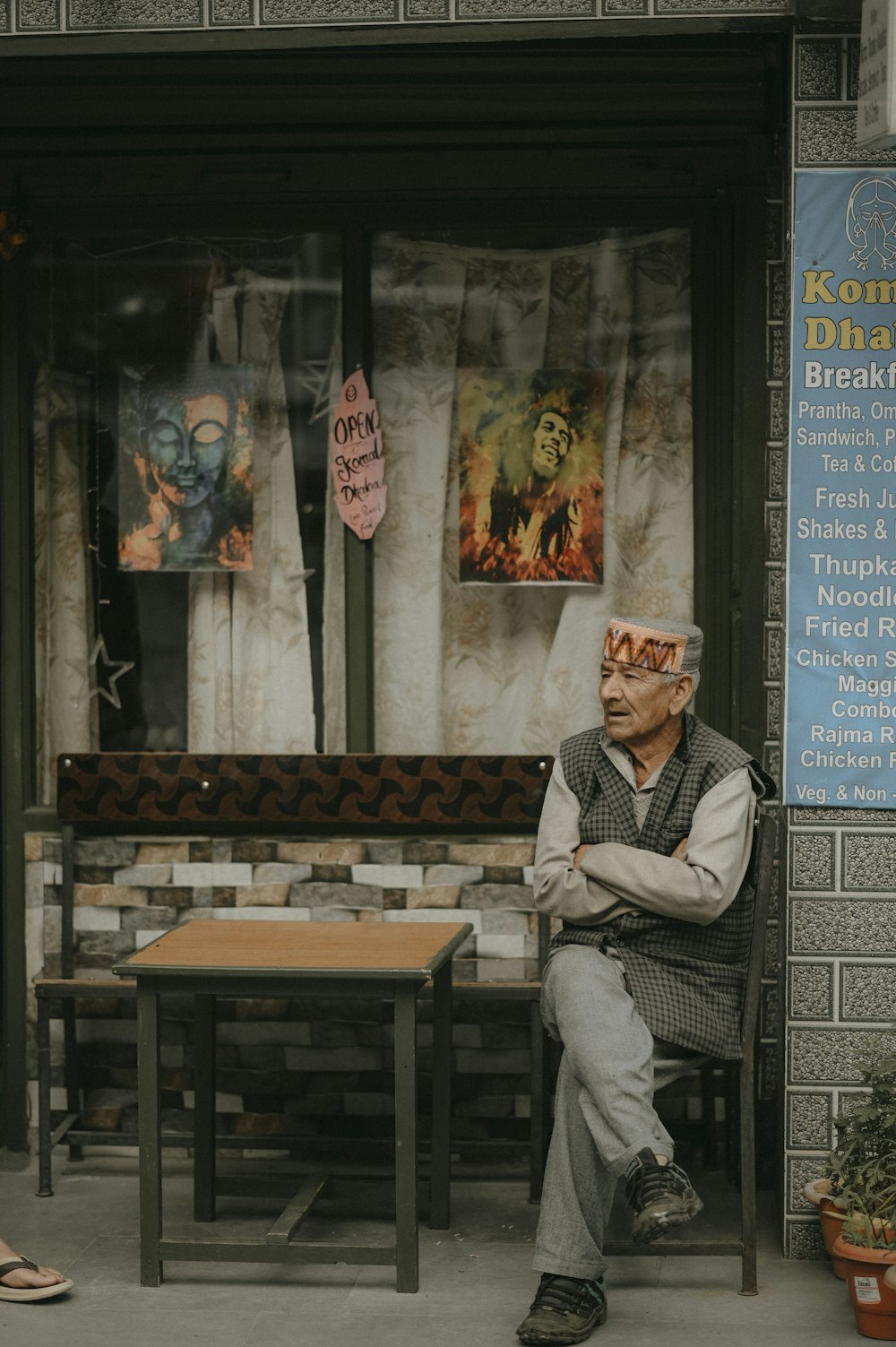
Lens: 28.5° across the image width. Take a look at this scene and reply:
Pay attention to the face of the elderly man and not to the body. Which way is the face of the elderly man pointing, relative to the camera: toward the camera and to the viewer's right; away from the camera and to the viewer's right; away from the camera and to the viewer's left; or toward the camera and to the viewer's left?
toward the camera and to the viewer's left

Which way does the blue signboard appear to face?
toward the camera

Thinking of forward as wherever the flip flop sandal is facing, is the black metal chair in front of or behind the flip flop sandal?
in front

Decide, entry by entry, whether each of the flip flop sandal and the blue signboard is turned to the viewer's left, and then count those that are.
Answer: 0

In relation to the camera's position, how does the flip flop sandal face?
facing to the right of the viewer

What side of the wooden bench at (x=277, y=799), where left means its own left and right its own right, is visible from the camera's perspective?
front

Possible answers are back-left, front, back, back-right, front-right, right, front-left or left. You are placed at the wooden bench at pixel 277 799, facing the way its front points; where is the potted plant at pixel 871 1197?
front-left

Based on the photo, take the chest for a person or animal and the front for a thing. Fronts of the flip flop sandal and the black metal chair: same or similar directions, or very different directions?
very different directions

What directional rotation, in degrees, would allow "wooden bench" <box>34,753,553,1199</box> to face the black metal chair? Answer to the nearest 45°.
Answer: approximately 45° to its left

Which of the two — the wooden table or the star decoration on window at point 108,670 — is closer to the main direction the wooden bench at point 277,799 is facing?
the wooden table

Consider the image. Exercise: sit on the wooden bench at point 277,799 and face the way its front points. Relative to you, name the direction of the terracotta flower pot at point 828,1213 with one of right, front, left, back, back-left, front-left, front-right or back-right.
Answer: front-left

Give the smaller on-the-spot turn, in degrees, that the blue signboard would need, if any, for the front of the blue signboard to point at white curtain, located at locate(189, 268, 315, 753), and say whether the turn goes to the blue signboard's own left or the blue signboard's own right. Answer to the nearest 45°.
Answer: approximately 90° to the blue signboard's own right
